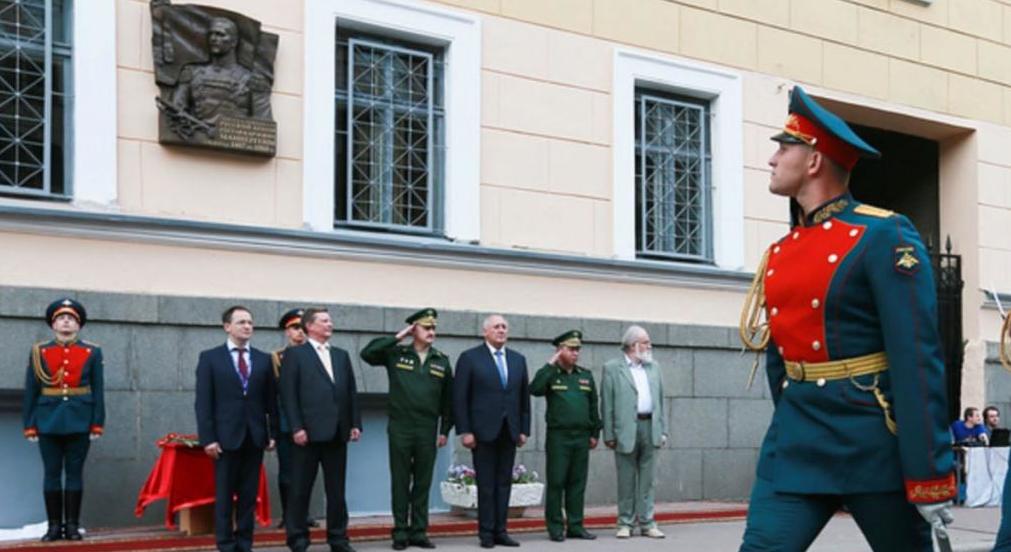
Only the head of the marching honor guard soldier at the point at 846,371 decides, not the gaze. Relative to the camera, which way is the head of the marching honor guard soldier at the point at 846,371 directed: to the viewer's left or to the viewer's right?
to the viewer's left

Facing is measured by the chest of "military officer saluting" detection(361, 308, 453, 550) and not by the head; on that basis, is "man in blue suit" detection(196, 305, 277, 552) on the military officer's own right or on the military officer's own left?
on the military officer's own right

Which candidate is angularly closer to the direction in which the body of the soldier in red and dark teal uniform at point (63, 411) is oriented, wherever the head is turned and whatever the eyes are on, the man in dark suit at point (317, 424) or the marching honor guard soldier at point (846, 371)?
the marching honor guard soldier

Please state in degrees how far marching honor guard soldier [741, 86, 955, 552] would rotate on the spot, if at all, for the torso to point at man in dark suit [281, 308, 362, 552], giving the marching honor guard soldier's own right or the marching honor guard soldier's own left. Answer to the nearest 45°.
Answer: approximately 90° to the marching honor guard soldier's own right

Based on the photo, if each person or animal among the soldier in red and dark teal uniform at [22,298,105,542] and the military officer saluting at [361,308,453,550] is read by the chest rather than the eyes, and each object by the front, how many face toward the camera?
2

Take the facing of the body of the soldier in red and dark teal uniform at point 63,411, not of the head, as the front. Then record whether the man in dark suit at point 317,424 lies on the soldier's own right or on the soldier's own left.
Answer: on the soldier's own left

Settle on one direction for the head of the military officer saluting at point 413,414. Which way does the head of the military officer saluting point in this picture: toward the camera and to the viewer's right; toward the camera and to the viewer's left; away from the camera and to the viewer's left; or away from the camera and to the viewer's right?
toward the camera and to the viewer's right

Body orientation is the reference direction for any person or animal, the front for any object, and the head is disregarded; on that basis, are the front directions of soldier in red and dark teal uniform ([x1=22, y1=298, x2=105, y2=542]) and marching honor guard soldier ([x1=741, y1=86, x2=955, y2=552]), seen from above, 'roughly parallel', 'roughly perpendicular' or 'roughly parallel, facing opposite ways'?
roughly perpendicular

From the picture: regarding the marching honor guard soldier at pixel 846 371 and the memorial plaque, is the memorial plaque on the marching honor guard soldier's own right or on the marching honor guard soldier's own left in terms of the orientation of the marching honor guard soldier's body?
on the marching honor guard soldier's own right

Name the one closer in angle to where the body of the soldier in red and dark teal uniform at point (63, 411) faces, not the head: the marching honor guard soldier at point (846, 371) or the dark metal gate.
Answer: the marching honor guard soldier

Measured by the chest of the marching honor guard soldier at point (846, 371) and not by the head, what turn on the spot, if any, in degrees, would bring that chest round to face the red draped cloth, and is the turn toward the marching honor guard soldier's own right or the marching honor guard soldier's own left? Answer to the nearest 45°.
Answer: approximately 90° to the marching honor guard soldier's own right

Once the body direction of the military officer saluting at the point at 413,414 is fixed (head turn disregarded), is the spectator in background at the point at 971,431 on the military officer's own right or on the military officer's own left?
on the military officer's own left

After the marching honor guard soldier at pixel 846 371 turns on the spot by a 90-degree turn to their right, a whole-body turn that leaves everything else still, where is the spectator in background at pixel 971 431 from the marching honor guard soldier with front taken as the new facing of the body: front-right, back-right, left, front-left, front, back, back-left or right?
front-right
